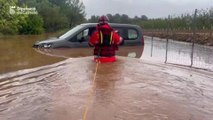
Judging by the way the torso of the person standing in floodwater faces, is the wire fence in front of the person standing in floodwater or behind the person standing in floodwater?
in front

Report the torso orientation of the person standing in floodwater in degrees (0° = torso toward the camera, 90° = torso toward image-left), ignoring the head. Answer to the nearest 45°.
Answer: approximately 180°
